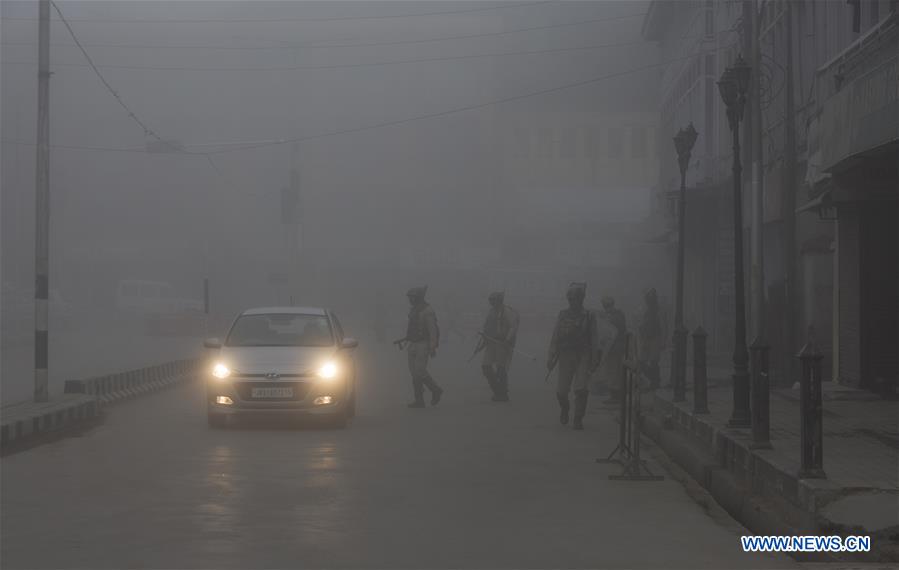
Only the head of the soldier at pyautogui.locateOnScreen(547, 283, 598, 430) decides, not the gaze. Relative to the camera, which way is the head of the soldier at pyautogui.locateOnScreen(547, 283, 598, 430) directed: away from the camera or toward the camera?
toward the camera

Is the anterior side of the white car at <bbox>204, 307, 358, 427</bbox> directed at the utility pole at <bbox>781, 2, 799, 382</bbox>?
no

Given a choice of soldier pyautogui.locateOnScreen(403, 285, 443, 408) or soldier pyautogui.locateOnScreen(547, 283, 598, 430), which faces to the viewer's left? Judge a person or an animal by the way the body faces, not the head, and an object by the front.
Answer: soldier pyautogui.locateOnScreen(403, 285, 443, 408)

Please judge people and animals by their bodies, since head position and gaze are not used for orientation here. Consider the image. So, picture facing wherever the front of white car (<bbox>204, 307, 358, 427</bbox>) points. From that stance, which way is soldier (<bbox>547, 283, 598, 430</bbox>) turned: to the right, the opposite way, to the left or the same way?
the same way

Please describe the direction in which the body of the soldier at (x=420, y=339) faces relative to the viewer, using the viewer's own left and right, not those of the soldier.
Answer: facing to the left of the viewer

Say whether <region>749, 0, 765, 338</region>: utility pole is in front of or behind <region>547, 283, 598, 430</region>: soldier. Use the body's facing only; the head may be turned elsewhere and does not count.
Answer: behind

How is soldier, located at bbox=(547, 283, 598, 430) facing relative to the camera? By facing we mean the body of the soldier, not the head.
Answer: toward the camera

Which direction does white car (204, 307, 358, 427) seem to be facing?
toward the camera

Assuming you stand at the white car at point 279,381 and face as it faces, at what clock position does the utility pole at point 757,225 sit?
The utility pole is roughly at 8 o'clock from the white car.

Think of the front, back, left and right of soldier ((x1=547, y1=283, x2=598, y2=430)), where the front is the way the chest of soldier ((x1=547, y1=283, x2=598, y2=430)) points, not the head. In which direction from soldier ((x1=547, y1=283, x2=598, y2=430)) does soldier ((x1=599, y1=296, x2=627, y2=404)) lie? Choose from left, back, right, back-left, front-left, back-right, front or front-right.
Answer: back

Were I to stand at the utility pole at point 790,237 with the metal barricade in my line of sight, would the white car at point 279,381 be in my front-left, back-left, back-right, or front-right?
front-right
